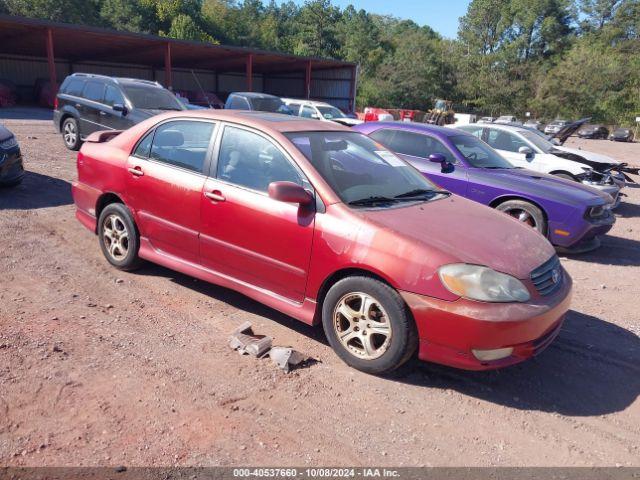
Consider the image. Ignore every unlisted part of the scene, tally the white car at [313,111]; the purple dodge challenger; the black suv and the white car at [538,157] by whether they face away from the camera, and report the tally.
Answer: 0

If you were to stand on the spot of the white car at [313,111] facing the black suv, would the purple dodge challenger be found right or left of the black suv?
left

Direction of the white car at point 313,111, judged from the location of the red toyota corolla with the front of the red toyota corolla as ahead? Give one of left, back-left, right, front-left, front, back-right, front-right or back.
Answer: back-left

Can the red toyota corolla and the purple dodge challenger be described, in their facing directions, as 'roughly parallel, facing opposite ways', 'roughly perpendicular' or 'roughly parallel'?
roughly parallel

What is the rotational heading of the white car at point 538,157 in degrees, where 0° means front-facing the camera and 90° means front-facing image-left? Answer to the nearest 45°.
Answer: approximately 315°

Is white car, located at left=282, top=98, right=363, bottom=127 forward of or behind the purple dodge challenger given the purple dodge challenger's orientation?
behind

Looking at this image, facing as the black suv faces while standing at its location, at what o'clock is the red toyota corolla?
The red toyota corolla is roughly at 1 o'clock from the black suv.

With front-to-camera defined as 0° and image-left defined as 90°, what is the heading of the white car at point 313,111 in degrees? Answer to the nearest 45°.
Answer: approximately 315°

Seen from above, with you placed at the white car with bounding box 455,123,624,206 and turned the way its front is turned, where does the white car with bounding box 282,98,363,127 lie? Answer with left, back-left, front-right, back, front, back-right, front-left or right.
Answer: back

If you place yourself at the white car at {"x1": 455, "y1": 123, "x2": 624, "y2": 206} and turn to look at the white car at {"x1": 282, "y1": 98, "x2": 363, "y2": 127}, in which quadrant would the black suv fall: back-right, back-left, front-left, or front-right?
front-left

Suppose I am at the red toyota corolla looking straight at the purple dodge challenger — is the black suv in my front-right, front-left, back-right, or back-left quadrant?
front-left

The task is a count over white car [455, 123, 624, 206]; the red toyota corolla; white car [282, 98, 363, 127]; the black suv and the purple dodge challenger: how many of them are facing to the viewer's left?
0

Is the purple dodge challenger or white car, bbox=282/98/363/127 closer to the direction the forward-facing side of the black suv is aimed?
the purple dodge challenger

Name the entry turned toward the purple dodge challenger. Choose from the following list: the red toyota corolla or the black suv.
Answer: the black suv

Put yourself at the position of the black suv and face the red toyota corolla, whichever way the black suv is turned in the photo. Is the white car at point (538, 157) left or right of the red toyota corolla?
left

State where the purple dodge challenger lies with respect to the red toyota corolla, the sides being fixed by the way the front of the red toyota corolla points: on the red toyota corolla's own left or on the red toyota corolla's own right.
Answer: on the red toyota corolla's own left

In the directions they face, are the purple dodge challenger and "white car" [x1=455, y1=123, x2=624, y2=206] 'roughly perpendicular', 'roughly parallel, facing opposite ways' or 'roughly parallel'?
roughly parallel
